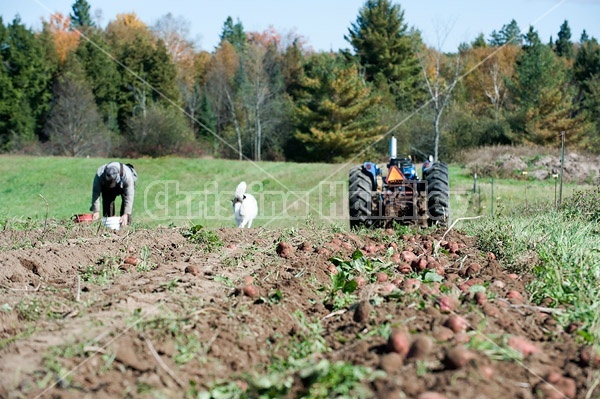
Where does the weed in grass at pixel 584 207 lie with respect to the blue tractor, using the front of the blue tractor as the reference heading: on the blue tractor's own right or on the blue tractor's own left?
on the blue tractor's own right

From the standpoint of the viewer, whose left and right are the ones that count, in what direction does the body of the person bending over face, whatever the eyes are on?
facing the viewer

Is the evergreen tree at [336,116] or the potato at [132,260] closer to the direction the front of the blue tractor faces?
the evergreen tree

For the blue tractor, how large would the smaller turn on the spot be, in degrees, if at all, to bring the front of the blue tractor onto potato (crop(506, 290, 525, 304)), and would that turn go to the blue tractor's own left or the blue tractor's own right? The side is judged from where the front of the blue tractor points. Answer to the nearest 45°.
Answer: approximately 180°

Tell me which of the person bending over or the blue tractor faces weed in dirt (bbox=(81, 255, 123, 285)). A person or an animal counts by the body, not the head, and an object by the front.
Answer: the person bending over

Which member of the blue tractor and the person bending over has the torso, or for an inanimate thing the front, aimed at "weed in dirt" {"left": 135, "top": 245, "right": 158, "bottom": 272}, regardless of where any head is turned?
the person bending over

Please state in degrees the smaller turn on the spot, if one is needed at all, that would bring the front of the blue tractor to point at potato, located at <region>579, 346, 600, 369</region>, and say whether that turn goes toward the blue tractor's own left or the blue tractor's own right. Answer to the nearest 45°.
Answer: approximately 180°

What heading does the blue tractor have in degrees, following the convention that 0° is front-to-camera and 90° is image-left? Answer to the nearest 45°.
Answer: approximately 180°

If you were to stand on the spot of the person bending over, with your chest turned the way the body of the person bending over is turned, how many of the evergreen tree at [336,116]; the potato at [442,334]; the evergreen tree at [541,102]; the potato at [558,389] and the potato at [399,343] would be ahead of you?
3

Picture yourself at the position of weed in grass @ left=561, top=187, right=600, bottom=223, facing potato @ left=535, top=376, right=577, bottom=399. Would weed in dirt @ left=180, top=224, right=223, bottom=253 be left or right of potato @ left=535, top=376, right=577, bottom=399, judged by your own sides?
right

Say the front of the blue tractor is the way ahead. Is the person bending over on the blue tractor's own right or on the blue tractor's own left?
on the blue tractor's own left

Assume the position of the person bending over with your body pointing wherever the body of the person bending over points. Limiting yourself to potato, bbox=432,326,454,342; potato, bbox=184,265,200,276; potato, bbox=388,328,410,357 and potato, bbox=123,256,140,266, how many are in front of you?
4

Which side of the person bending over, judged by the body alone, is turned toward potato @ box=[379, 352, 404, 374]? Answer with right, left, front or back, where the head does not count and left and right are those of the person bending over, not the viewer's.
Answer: front
